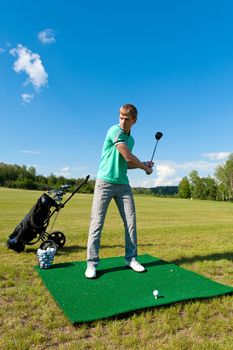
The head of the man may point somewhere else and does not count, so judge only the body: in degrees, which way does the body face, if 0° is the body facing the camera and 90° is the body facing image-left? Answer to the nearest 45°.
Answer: approximately 315°
